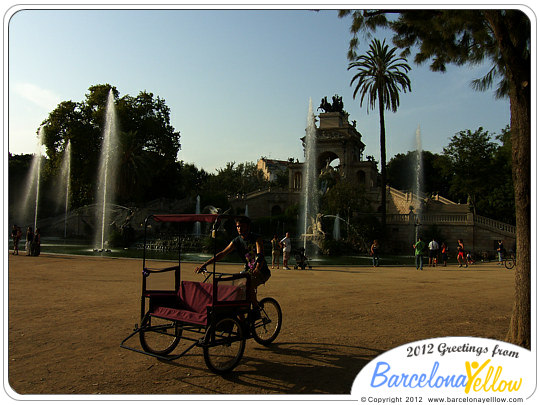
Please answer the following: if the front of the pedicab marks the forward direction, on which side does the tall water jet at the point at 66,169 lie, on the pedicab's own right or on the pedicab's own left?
on the pedicab's own right

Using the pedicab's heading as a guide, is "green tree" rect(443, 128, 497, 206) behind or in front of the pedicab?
behind

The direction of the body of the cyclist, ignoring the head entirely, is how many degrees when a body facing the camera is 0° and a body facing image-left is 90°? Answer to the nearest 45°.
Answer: approximately 45°

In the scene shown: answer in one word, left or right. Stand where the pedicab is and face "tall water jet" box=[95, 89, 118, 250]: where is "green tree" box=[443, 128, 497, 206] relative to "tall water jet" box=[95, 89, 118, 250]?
right
